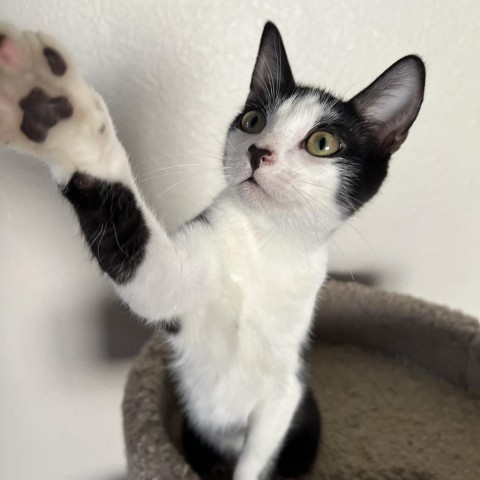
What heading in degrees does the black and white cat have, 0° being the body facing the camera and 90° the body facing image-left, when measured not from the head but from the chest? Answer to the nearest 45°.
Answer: approximately 0°
